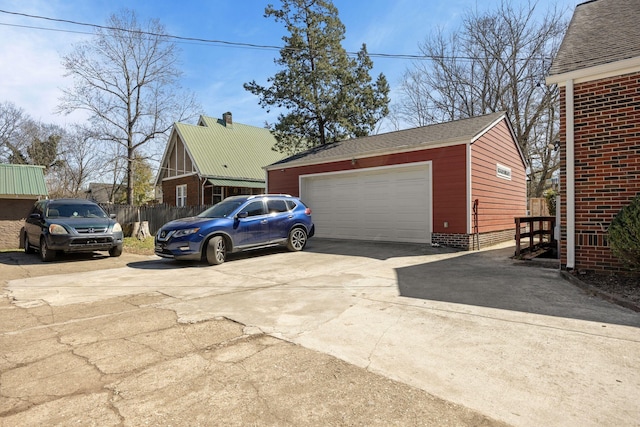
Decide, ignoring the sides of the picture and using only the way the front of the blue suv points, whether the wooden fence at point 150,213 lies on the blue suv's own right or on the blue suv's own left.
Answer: on the blue suv's own right

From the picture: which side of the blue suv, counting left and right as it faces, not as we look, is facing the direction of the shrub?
left

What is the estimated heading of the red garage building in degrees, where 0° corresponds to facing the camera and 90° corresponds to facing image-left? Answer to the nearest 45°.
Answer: approximately 45°

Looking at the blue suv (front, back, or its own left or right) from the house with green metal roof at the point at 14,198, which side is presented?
right

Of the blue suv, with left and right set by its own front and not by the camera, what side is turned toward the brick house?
left

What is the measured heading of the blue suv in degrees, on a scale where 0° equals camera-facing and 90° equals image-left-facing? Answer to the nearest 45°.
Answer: approximately 45°

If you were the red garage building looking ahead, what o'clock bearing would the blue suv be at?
The blue suv is roughly at 12 o'clock from the red garage building.

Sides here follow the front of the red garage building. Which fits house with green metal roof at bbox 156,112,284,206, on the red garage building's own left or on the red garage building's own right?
on the red garage building's own right
